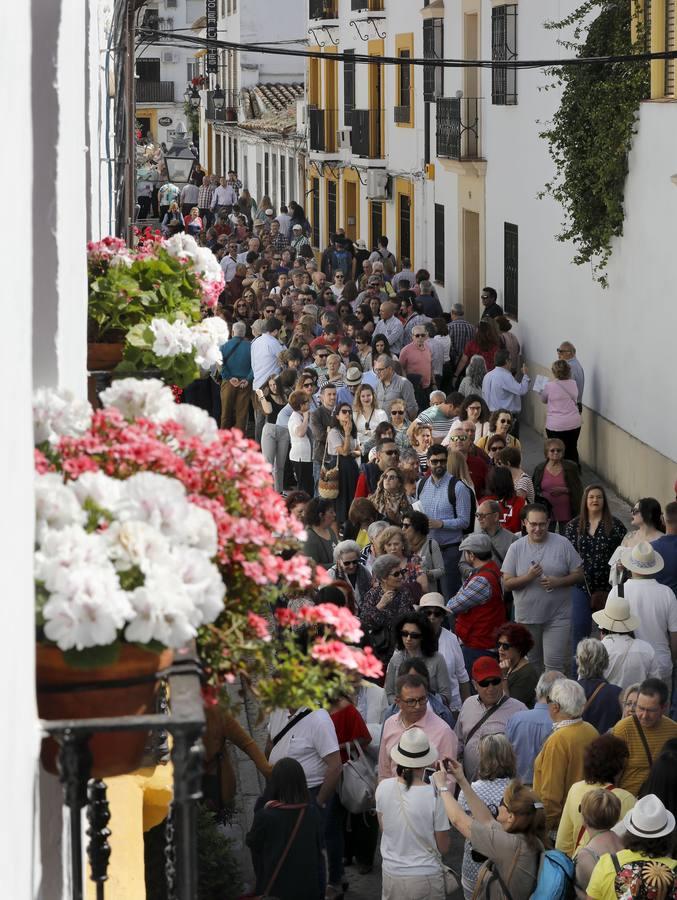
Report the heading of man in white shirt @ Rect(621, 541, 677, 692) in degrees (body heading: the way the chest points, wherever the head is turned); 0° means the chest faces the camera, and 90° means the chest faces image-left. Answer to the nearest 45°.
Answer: approximately 180°

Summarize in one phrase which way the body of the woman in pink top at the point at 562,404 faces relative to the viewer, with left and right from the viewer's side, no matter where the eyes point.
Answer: facing away from the viewer

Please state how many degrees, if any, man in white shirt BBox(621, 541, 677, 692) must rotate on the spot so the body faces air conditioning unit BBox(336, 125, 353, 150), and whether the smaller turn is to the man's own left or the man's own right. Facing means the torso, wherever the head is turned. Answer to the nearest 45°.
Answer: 0° — they already face it

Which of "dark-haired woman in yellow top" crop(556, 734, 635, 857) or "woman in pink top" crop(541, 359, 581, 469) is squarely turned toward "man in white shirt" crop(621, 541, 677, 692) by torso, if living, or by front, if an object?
"dark-haired woman in yellow top" crop(556, 734, 635, 857)

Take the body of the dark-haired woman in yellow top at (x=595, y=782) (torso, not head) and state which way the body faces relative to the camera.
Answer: away from the camera

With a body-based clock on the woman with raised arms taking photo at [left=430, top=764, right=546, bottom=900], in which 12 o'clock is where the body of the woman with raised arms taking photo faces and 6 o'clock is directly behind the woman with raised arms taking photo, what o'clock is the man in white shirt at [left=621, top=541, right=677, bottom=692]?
The man in white shirt is roughly at 2 o'clock from the woman with raised arms taking photo.

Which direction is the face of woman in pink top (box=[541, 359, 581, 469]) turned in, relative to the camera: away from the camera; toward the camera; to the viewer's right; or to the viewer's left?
away from the camera

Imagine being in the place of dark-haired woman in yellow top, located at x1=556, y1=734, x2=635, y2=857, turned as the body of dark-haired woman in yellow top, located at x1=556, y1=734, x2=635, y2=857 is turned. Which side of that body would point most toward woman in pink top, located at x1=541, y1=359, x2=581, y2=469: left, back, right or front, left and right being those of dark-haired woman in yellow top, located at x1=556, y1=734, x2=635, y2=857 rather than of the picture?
front

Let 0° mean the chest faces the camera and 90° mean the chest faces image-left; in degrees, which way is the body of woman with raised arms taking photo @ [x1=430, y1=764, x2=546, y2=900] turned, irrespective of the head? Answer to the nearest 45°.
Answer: approximately 135°

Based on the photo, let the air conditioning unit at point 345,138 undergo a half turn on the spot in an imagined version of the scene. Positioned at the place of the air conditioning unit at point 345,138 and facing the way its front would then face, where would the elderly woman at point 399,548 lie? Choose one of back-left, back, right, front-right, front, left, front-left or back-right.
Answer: back-right

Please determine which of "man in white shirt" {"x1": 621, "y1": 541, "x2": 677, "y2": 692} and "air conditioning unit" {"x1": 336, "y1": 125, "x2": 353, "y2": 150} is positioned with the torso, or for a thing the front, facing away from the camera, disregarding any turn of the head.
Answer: the man in white shirt

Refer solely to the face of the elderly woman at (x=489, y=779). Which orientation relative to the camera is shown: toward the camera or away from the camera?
away from the camera
